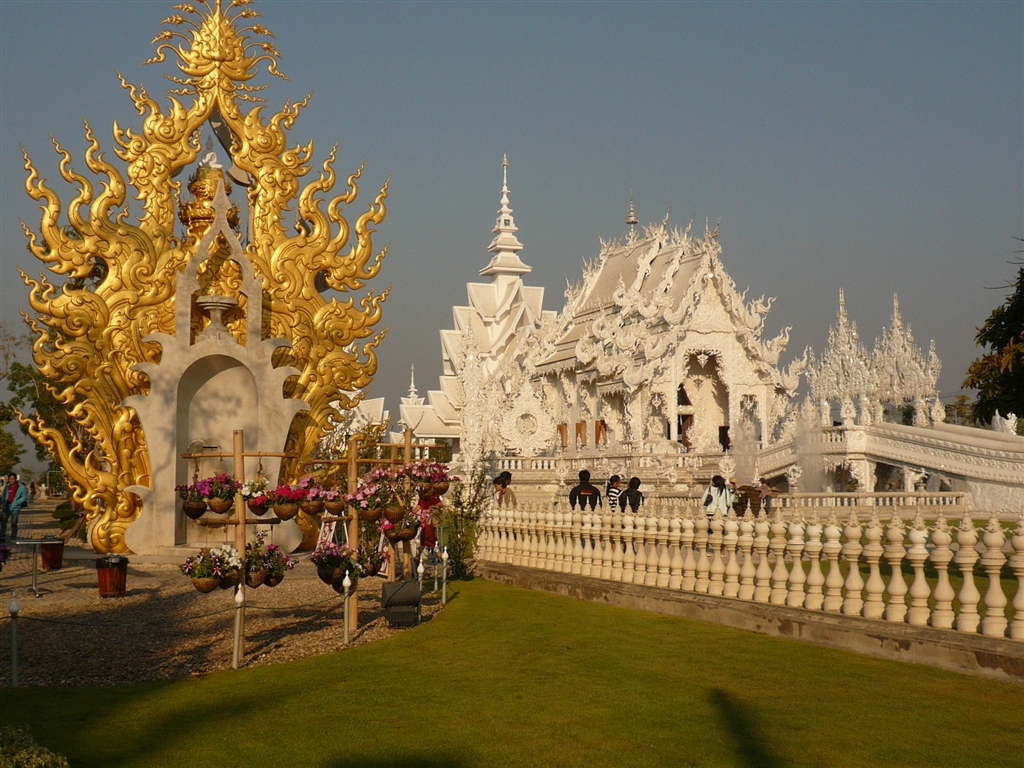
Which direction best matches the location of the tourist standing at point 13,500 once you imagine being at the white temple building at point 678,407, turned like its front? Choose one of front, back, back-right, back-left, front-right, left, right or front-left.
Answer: right

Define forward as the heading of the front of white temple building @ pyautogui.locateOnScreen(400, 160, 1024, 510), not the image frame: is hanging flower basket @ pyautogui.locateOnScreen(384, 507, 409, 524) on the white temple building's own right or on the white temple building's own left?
on the white temple building's own right

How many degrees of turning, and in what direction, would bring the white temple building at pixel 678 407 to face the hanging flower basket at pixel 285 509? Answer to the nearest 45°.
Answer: approximately 45° to its right

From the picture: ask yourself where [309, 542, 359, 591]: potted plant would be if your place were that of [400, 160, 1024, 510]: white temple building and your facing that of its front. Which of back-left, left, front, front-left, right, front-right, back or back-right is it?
front-right

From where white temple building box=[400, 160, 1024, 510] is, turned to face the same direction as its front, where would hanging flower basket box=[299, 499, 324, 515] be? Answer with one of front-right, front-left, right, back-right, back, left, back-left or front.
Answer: front-right

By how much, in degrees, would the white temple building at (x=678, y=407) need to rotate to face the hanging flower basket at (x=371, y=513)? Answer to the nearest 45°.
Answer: approximately 45° to its right

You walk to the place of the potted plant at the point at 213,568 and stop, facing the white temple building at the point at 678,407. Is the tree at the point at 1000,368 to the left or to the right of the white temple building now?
right

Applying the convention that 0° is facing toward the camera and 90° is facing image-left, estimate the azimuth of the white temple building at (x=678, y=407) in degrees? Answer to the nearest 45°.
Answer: approximately 315°

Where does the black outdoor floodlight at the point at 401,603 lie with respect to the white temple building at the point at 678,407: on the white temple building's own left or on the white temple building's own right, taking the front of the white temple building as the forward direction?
on the white temple building's own right

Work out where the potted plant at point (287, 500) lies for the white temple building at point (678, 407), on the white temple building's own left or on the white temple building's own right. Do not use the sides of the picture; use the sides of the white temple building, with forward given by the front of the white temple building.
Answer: on the white temple building's own right

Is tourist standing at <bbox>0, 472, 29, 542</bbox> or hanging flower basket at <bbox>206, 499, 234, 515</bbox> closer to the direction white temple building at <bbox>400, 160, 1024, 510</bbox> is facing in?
the hanging flower basket
